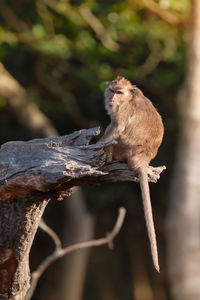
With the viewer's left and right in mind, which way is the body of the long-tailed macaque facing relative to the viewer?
facing to the left of the viewer

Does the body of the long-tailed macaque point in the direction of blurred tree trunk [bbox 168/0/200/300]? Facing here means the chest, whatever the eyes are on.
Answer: no
